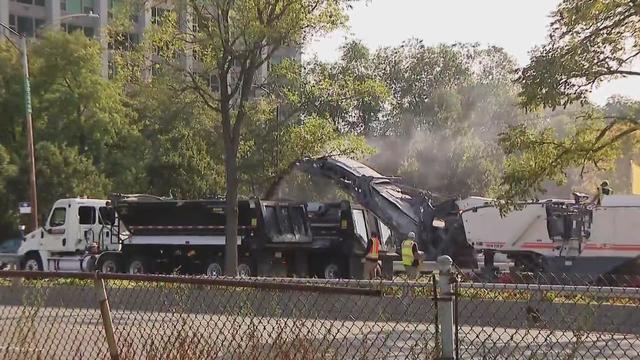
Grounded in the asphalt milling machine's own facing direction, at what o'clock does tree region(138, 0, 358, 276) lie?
The tree is roughly at 11 o'clock from the asphalt milling machine.

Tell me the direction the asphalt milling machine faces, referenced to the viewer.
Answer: facing to the left of the viewer

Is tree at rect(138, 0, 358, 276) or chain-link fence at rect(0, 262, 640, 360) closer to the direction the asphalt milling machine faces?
the tree

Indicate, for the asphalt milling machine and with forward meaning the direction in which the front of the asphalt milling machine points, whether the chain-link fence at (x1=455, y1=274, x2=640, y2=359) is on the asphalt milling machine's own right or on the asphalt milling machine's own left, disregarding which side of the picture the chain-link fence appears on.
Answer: on the asphalt milling machine's own left

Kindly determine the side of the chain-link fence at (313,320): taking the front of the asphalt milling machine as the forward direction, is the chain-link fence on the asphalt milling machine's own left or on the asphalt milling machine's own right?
on the asphalt milling machine's own left

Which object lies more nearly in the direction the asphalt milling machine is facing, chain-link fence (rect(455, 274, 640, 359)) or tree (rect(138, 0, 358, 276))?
the tree
